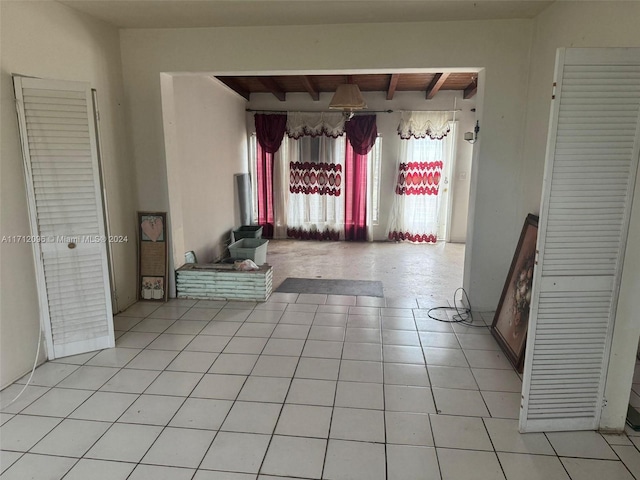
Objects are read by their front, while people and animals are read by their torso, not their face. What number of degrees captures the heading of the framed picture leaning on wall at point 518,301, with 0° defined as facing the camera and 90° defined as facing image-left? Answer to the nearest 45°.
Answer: approximately 90°

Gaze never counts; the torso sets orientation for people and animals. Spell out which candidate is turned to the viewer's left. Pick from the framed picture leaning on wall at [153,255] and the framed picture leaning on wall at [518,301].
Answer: the framed picture leaning on wall at [518,301]

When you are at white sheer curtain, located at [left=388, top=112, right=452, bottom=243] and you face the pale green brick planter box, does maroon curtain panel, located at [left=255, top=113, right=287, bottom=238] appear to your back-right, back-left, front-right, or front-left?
front-right

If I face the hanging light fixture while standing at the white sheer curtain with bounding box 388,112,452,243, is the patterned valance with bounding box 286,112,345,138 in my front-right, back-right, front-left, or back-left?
front-right

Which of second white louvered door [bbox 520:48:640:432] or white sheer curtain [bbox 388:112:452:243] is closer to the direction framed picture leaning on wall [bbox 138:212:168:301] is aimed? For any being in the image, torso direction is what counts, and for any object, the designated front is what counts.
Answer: the second white louvered door

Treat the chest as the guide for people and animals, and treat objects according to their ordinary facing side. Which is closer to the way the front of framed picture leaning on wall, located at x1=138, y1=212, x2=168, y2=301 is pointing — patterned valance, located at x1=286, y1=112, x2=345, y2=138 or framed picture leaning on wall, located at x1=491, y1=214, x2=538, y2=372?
the framed picture leaning on wall

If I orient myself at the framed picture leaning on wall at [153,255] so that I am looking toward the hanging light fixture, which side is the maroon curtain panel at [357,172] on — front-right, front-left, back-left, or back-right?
front-left

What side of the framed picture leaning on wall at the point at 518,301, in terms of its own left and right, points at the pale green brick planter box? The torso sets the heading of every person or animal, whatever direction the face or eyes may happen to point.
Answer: front

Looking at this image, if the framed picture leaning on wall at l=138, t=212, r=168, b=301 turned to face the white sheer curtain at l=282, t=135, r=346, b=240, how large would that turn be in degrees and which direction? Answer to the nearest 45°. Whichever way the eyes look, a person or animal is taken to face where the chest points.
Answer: approximately 135° to its left
